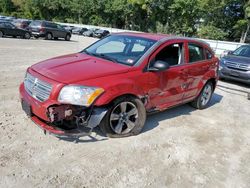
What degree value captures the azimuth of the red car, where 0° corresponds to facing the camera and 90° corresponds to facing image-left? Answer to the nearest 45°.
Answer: approximately 45°
